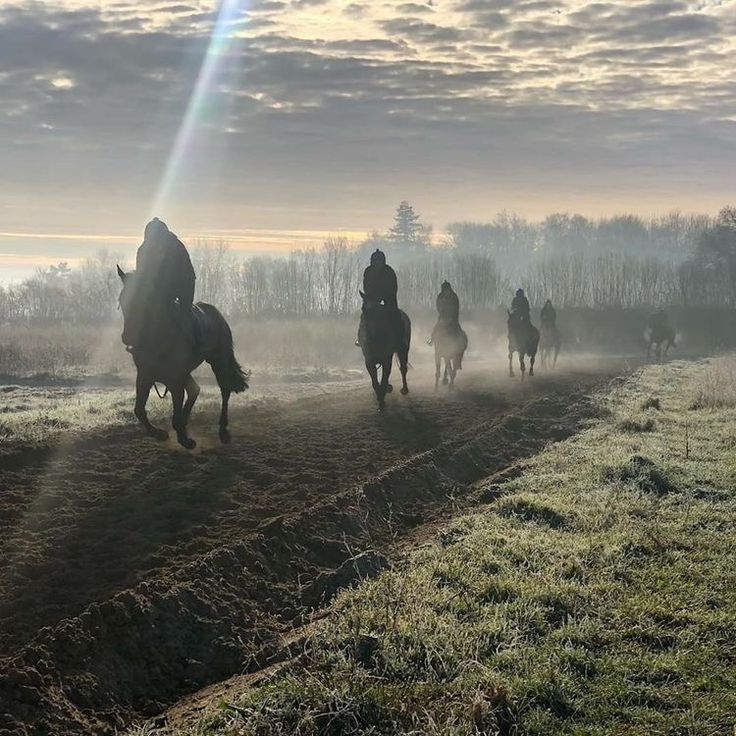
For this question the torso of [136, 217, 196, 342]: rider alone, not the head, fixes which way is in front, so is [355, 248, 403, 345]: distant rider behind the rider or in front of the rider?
behind

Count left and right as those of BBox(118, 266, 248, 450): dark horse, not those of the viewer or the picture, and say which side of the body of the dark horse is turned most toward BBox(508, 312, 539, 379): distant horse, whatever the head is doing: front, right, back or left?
back

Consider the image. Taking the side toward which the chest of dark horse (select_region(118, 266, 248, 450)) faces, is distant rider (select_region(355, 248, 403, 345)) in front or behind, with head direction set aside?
behind

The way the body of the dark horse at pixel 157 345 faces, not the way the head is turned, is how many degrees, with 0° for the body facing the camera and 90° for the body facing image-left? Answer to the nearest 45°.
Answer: approximately 45°

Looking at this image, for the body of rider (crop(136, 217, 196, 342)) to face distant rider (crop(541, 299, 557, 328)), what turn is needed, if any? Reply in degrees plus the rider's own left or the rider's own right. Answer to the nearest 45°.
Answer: approximately 180°

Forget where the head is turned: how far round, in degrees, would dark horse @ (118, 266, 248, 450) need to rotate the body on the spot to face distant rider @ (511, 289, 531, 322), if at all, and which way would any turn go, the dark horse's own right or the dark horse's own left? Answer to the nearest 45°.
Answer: approximately 180°

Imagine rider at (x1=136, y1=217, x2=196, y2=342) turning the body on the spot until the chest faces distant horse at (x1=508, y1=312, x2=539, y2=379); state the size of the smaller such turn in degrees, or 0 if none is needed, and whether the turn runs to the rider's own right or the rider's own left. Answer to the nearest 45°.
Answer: approximately 180°

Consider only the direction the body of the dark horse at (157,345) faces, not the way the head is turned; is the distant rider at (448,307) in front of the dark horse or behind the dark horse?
behind
